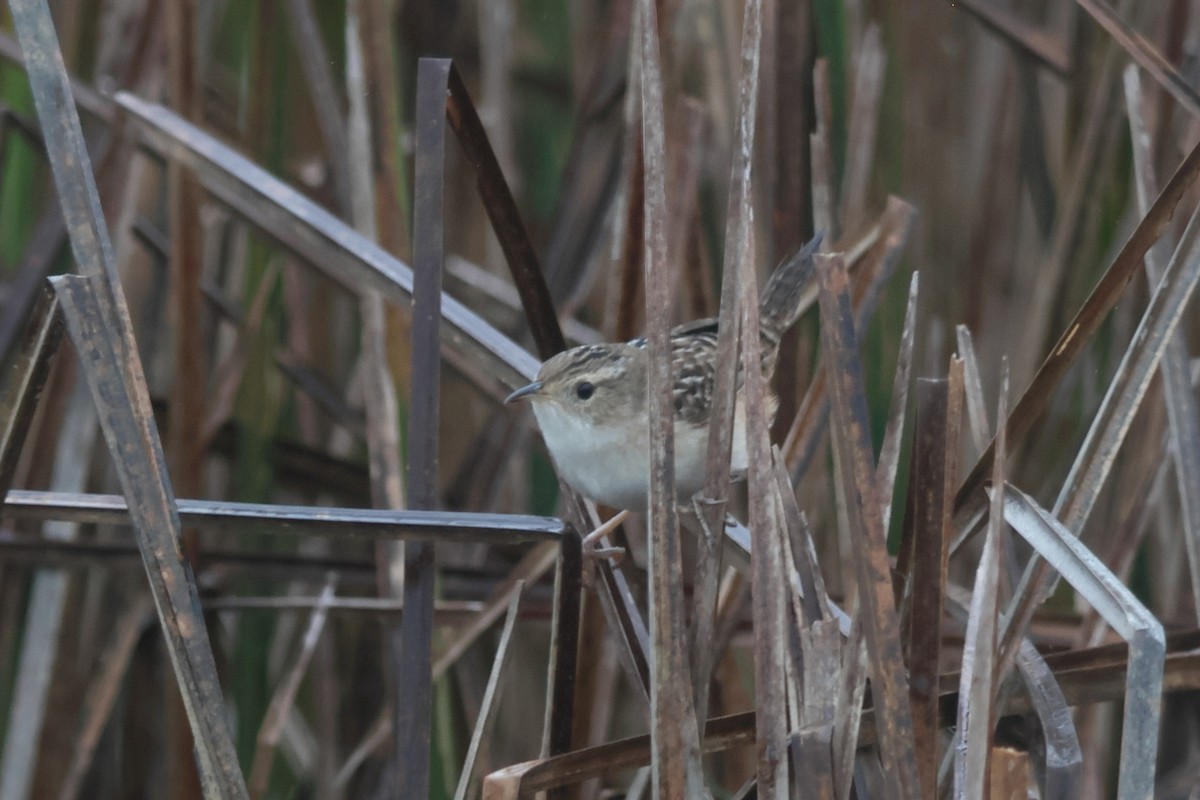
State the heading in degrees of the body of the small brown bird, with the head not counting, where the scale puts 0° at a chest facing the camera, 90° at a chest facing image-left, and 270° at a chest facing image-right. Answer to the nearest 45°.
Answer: approximately 90°
